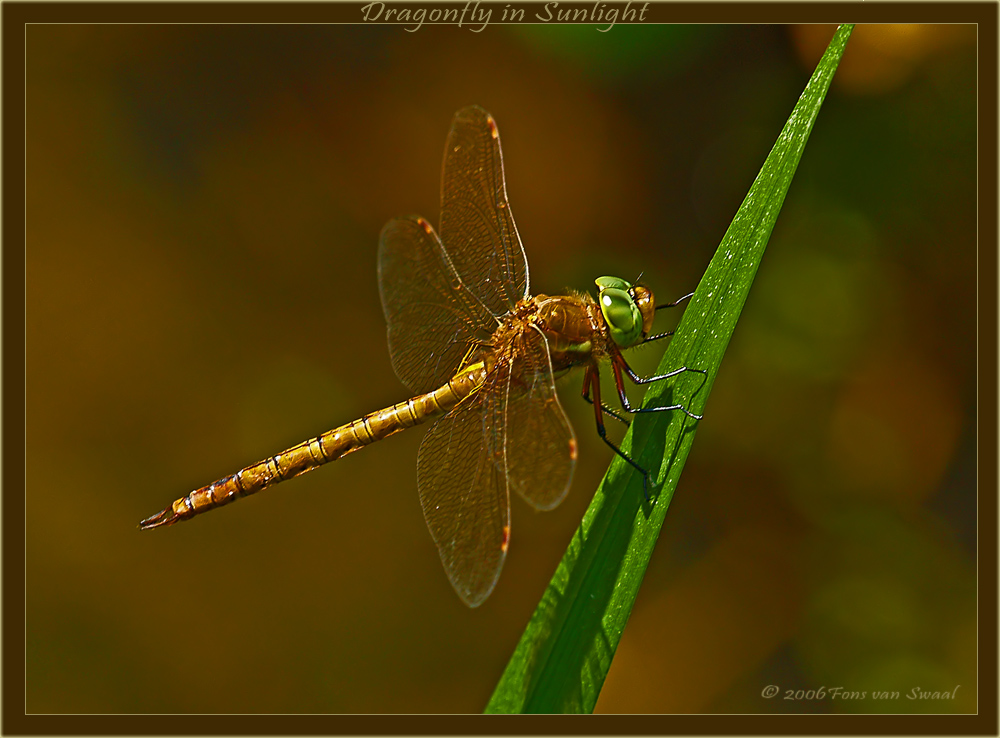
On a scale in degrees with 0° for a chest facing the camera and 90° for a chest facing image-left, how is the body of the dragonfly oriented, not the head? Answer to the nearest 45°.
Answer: approximately 270°
